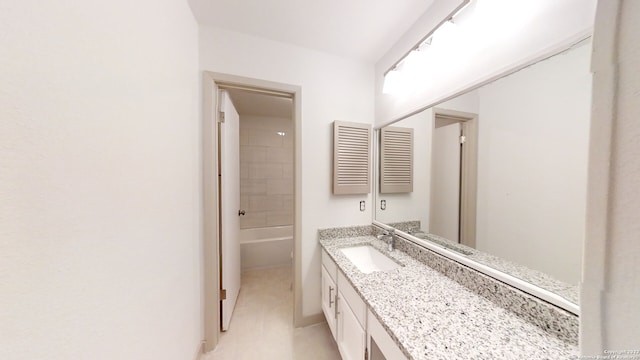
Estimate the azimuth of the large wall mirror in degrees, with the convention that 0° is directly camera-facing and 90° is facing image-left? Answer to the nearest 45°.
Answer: approximately 45°

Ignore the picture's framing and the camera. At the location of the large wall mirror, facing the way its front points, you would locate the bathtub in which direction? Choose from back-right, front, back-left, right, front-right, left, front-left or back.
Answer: front-right

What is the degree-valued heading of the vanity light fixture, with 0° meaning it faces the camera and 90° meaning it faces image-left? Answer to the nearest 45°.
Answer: approximately 45°

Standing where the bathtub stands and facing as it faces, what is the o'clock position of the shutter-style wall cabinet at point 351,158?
The shutter-style wall cabinet is roughly at 11 o'clock from the bathtub.

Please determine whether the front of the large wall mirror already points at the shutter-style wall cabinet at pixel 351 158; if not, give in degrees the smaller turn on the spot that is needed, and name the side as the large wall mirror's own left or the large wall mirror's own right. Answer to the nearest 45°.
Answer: approximately 45° to the large wall mirror's own right

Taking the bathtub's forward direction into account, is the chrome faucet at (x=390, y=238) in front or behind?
in front

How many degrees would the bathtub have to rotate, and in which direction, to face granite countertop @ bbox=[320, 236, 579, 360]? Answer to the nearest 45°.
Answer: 0° — it already faces it

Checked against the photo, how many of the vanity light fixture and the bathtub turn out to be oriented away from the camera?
0

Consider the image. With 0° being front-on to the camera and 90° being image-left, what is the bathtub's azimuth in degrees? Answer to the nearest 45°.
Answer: approximately 0°

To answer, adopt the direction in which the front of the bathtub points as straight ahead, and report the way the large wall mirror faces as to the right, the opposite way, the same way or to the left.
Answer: to the right

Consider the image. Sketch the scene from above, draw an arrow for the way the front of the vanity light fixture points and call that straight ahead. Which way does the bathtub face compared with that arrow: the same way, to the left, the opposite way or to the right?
to the left

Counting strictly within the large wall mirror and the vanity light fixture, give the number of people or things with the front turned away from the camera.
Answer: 0
